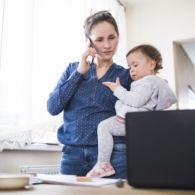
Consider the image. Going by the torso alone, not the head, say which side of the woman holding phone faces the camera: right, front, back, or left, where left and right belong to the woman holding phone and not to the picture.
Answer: front

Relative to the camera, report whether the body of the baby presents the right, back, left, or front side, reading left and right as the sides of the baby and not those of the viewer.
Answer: left

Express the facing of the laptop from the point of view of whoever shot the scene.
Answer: facing away from the viewer

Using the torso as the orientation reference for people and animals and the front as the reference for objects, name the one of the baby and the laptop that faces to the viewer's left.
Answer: the baby

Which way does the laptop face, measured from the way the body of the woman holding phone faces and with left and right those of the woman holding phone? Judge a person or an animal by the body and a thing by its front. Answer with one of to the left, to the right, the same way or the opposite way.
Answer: the opposite way

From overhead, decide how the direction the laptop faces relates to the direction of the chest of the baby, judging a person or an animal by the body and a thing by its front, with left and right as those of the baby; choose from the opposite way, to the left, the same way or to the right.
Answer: to the right

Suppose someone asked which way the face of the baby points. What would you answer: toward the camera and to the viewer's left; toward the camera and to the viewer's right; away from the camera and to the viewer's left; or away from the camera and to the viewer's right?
toward the camera and to the viewer's left

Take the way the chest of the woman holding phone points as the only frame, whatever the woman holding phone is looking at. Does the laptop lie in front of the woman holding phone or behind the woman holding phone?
in front

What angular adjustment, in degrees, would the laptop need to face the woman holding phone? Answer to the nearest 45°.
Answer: approximately 45° to its left
